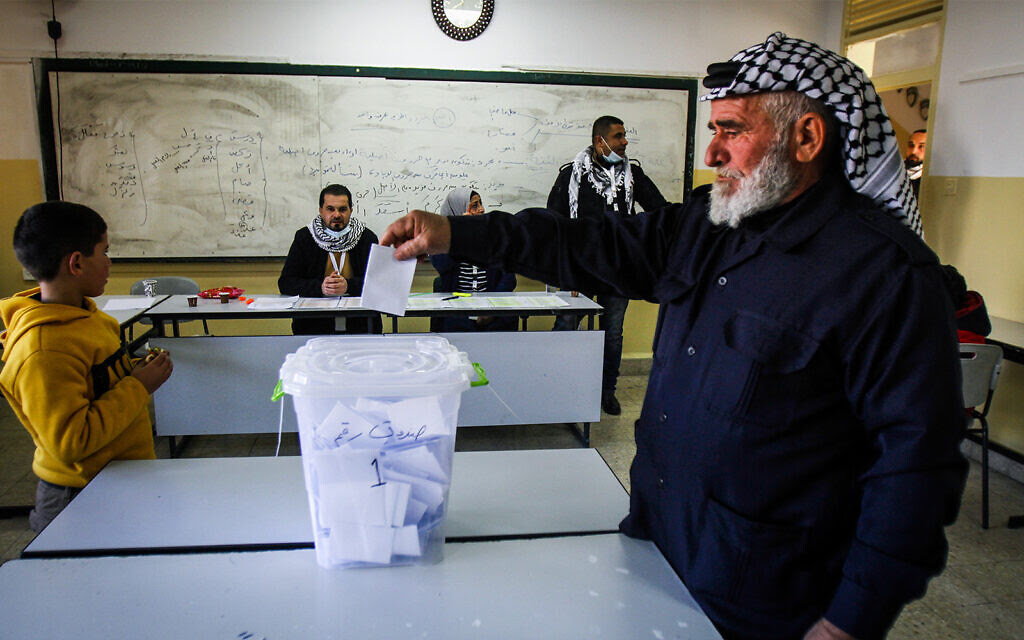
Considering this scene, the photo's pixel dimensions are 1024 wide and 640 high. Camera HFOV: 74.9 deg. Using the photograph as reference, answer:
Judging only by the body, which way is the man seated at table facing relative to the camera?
toward the camera

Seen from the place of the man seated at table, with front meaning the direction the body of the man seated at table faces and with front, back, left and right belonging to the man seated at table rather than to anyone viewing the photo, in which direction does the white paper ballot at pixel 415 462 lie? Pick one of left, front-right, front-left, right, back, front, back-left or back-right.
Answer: front

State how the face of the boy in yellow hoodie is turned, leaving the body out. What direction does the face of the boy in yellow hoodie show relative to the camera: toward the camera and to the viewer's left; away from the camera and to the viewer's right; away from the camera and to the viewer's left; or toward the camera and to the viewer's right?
away from the camera and to the viewer's right

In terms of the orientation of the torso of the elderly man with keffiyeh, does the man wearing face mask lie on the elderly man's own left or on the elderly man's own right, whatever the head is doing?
on the elderly man's own right

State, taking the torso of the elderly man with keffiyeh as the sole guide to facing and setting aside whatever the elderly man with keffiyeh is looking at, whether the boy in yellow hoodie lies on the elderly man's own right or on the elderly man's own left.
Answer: on the elderly man's own right

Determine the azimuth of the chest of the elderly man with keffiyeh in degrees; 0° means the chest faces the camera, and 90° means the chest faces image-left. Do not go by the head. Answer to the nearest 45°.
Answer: approximately 45°

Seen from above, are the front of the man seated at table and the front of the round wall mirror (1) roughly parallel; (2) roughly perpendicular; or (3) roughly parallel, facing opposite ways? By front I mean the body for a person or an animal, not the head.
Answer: roughly parallel

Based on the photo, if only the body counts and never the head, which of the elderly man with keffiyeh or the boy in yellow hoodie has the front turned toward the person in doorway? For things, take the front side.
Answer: the boy in yellow hoodie

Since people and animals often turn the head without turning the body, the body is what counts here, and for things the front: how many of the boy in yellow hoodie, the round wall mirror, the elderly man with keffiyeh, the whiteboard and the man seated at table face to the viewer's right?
1

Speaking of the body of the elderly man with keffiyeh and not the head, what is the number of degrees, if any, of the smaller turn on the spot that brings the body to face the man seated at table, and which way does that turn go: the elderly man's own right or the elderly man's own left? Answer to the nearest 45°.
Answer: approximately 90° to the elderly man's own right

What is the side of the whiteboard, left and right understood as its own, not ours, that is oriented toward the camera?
front

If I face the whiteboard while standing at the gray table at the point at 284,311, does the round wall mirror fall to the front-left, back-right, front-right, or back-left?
front-right

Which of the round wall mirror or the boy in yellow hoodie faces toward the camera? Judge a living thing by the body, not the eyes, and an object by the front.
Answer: the round wall mirror

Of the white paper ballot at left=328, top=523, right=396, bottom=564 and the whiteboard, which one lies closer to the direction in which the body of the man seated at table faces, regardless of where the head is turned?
the white paper ballot

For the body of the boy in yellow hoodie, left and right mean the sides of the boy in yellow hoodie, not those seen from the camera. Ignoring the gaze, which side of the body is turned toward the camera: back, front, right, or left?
right

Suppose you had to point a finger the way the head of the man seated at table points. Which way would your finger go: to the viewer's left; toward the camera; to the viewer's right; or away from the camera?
toward the camera

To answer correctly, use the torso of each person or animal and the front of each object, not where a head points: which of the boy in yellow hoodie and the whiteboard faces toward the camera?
the whiteboard
